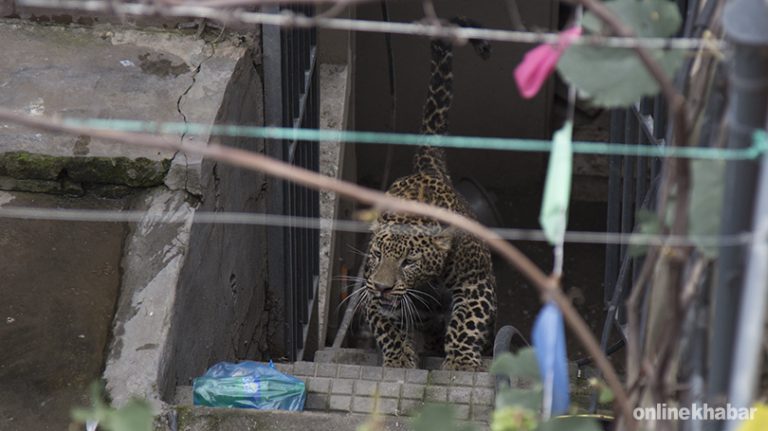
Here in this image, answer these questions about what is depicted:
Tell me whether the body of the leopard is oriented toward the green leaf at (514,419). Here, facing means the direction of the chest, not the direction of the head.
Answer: yes

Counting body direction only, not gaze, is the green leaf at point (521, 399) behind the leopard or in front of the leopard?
in front

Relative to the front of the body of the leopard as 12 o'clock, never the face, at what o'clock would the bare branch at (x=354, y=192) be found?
The bare branch is roughly at 12 o'clock from the leopard.

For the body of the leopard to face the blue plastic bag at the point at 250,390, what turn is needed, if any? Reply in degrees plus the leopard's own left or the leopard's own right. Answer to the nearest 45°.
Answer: approximately 45° to the leopard's own right

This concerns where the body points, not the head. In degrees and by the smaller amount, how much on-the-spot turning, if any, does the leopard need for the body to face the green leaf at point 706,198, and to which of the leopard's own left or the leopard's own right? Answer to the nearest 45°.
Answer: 0° — it already faces it

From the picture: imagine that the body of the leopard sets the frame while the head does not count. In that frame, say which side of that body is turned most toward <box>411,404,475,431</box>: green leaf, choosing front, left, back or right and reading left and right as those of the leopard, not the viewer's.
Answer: front

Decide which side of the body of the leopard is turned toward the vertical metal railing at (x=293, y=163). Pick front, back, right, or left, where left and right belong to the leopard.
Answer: right

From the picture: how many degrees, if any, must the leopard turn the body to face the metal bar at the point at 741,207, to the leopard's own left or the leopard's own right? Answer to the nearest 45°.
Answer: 0° — it already faces it

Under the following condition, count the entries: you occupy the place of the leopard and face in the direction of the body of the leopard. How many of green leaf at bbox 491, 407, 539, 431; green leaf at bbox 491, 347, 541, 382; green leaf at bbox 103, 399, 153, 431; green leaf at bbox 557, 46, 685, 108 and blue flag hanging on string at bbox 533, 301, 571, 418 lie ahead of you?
5

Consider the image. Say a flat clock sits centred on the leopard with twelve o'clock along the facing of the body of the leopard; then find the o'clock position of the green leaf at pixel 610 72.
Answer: The green leaf is roughly at 12 o'clock from the leopard.

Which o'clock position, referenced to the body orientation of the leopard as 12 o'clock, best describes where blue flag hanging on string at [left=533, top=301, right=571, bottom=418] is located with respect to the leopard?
The blue flag hanging on string is roughly at 12 o'clock from the leopard.
